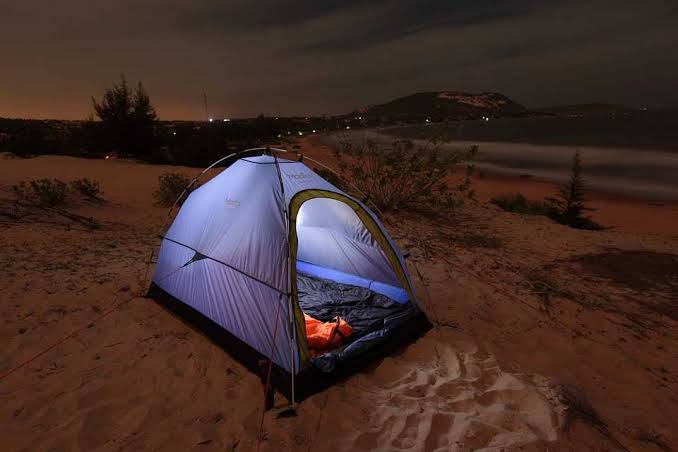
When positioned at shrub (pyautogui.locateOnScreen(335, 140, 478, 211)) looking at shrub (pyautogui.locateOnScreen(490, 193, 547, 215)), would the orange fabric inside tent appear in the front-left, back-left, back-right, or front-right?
back-right

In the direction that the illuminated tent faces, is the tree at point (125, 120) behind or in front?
behind

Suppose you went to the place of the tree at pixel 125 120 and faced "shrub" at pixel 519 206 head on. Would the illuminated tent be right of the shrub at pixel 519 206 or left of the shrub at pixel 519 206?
right

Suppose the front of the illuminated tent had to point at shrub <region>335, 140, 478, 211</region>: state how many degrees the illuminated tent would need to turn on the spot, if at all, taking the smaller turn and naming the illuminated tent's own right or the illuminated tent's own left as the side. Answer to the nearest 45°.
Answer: approximately 90° to the illuminated tent's own left

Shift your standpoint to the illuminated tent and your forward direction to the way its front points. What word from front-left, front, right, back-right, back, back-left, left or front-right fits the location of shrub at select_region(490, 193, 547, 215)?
left

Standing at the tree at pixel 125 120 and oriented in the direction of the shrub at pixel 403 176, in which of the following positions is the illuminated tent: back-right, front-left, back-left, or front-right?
front-right

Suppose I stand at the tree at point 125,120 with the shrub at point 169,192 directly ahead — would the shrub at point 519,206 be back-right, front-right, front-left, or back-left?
front-left

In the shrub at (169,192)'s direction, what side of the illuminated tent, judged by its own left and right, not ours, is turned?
back
